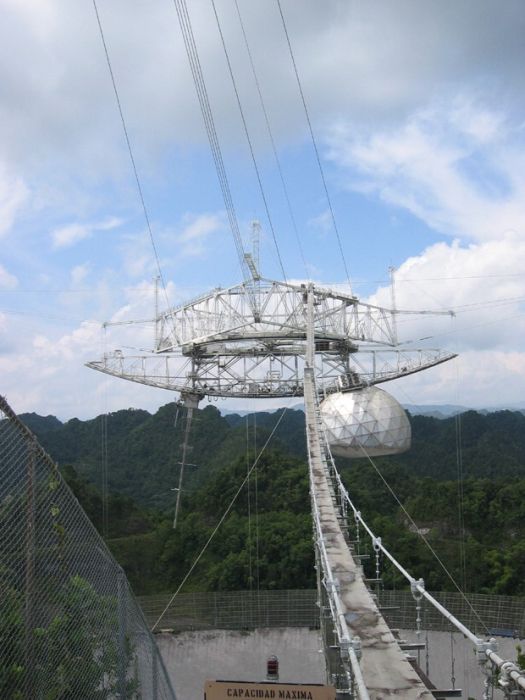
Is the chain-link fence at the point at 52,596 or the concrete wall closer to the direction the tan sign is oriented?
the chain-link fence

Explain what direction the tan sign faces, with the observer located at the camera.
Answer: facing the viewer

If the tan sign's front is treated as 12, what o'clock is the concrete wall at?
The concrete wall is roughly at 6 o'clock from the tan sign.

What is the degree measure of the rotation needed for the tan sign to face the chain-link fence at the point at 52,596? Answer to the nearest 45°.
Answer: approximately 90° to its right

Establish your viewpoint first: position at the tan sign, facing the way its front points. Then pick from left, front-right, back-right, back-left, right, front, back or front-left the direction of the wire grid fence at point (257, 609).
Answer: back
